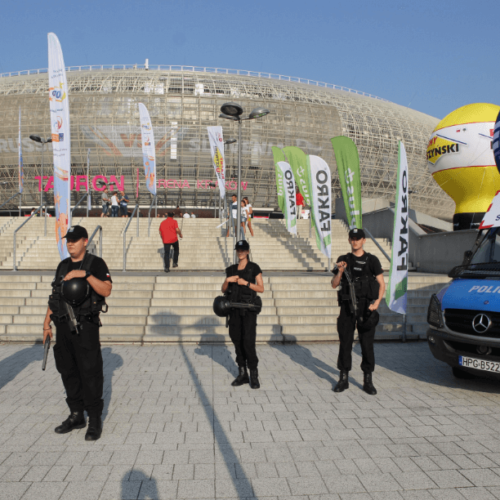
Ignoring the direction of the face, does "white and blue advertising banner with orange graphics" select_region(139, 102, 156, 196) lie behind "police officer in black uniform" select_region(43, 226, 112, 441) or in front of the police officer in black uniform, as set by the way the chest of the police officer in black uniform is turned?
behind

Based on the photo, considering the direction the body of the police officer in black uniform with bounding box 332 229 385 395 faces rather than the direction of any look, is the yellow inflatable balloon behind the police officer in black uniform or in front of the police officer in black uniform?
behind

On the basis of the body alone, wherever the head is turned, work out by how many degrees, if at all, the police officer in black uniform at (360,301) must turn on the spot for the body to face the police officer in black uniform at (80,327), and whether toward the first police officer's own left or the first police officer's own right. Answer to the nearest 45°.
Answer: approximately 45° to the first police officer's own right

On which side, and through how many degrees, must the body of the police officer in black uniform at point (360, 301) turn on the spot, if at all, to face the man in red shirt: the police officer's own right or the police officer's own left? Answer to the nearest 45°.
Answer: approximately 135° to the police officer's own right

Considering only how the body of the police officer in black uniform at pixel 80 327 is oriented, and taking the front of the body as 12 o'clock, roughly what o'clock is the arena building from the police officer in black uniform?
The arena building is roughly at 5 o'clock from the police officer in black uniform.

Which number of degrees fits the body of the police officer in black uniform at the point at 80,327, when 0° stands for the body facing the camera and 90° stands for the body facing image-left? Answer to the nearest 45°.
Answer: approximately 45°

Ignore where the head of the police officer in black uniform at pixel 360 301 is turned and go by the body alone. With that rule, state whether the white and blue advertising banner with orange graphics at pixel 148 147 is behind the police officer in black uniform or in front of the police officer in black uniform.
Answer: behind

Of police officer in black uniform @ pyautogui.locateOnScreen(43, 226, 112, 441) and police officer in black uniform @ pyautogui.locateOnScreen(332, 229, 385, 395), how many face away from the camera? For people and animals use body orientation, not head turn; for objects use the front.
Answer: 0
